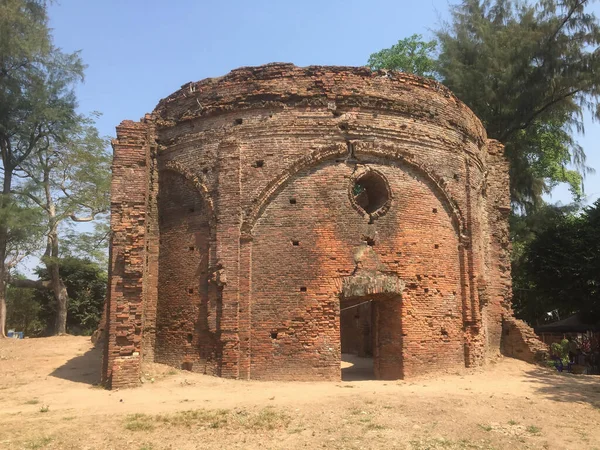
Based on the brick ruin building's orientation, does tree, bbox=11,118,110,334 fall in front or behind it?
behind

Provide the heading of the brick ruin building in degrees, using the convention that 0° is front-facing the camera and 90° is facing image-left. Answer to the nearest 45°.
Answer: approximately 0°

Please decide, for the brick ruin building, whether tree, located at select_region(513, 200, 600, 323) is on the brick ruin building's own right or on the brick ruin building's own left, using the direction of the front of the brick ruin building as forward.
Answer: on the brick ruin building's own left

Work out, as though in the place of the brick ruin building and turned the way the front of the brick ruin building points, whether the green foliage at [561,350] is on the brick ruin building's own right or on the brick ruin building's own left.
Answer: on the brick ruin building's own left

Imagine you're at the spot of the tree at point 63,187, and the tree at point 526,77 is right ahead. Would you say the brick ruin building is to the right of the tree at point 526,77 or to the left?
right

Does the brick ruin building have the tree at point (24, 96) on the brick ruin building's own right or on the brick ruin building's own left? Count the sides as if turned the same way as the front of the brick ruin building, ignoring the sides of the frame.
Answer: on the brick ruin building's own right

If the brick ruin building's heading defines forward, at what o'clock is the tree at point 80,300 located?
The tree is roughly at 5 o'clock from the brick ruin building.

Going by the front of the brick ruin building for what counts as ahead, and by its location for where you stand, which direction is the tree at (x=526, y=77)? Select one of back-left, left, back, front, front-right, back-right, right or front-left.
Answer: back-left
